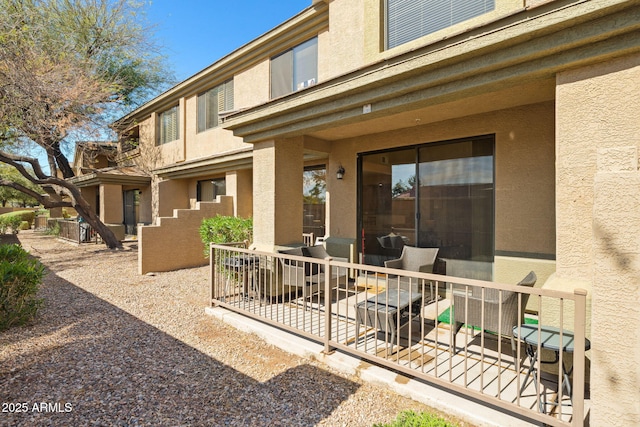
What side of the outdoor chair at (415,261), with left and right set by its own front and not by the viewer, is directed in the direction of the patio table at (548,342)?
left

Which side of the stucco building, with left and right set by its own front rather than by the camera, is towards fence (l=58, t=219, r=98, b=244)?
right

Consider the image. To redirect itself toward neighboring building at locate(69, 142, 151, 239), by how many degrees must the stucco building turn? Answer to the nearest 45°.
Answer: approximately 90° to its right

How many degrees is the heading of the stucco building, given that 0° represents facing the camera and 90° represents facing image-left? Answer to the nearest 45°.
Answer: approximately 45°

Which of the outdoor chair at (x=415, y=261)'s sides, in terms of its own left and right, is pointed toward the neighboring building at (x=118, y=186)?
right

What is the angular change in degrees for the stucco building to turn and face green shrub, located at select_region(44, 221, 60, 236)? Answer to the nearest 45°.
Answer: approximately 90° to its right
